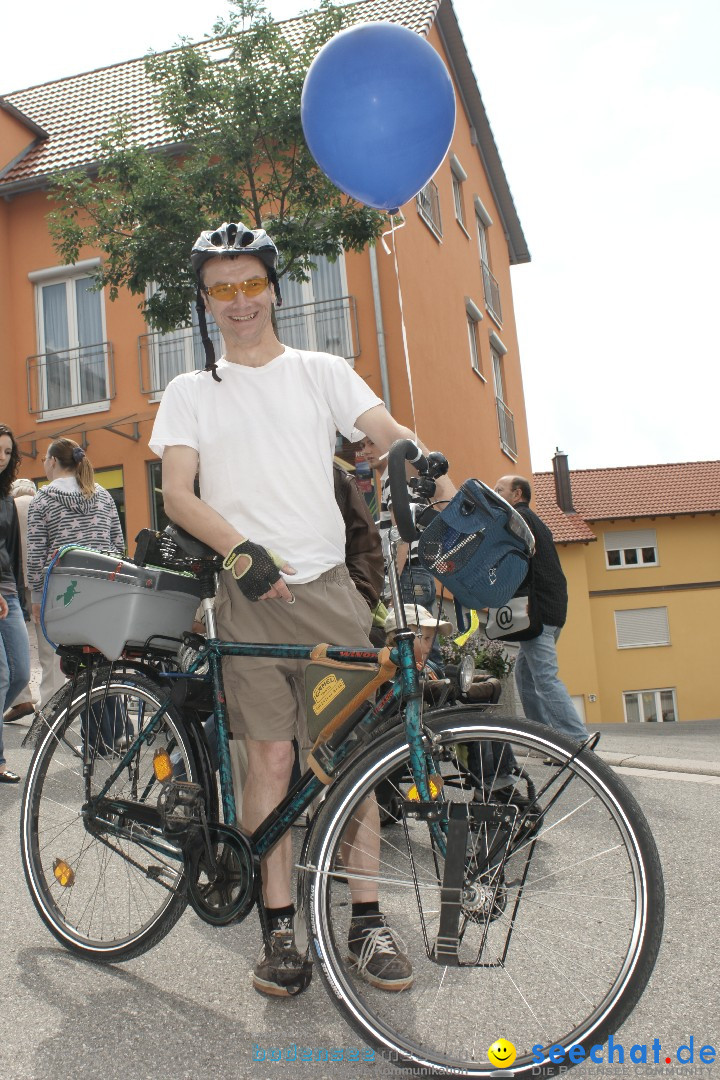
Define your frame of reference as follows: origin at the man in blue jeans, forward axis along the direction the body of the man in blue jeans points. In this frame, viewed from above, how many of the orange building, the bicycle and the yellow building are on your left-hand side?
1

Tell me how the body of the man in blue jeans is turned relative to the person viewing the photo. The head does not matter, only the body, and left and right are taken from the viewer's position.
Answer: facing to the left of the viewer

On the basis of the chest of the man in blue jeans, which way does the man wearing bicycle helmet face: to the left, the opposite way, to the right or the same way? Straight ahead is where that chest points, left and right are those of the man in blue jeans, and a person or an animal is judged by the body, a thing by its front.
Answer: to the left

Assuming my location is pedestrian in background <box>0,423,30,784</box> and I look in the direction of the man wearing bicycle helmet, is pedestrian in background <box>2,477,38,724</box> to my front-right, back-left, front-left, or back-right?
back-left

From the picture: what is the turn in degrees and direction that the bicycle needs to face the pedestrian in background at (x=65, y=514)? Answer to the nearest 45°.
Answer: approximately 180°

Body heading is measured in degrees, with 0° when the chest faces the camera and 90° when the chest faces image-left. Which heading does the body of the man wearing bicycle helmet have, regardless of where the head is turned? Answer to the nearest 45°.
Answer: approximately 0°

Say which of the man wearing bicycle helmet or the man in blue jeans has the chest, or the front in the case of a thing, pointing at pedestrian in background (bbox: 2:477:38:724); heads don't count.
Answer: the man in blue jeans

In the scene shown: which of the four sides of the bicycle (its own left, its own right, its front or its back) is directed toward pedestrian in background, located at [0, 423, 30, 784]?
back

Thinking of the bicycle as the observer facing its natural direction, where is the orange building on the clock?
The orange building is roughly at 7 o'clock from the bicycle.

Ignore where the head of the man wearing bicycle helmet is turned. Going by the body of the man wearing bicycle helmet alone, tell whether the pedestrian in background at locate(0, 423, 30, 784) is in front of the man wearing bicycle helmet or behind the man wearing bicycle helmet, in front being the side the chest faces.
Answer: behind

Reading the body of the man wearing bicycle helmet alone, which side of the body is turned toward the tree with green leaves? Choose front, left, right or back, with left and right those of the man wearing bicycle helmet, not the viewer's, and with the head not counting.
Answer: back

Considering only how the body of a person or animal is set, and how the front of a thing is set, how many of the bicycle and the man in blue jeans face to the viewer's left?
1
